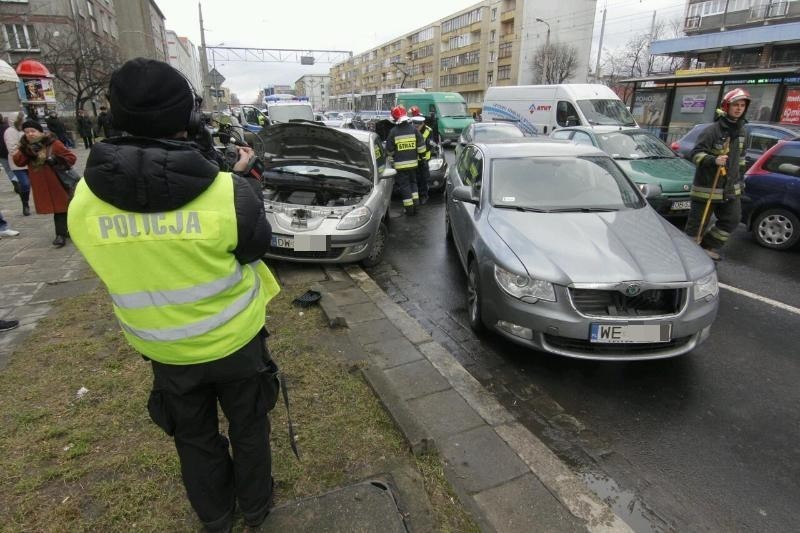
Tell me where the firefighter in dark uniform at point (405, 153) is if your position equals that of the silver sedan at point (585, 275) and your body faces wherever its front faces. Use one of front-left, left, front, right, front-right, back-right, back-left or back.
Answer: back

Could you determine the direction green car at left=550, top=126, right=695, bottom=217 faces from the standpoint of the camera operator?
facing the viewer and to the right of the viewer

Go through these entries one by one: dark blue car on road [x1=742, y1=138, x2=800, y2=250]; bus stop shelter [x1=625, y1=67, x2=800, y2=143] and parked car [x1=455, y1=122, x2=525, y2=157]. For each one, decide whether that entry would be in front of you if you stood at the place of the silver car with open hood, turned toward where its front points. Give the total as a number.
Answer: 0

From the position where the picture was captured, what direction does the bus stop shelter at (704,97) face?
facing the viewer and to the left of the viewer

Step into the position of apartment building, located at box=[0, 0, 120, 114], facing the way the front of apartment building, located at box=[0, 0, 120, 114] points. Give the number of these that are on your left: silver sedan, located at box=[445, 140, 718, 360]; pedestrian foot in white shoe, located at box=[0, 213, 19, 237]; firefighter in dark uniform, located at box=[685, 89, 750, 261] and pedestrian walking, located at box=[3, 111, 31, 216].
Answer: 0

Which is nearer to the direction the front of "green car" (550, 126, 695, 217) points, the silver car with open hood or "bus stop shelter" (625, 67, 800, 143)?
the silver car with open hood

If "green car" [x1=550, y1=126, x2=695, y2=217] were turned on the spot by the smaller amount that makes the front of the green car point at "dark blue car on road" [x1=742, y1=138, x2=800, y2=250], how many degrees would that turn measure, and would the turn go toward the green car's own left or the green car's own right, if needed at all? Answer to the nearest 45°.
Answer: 0° — it already faces it

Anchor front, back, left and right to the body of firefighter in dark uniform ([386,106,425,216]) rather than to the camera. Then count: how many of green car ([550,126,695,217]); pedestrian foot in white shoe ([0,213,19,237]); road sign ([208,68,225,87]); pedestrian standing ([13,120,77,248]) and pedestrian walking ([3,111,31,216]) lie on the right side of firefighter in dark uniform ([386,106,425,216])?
1

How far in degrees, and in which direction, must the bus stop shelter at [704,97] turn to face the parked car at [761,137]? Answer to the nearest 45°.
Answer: approximately 45° to its left

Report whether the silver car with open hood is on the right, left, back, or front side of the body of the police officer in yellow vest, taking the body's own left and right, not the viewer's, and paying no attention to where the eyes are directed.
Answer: front

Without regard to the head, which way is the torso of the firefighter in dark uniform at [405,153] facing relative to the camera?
away from the camera

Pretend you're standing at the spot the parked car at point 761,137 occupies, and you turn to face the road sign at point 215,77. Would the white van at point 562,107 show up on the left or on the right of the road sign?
right

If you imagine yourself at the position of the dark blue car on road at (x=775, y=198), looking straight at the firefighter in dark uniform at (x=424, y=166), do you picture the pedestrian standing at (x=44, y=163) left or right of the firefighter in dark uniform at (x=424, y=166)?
left

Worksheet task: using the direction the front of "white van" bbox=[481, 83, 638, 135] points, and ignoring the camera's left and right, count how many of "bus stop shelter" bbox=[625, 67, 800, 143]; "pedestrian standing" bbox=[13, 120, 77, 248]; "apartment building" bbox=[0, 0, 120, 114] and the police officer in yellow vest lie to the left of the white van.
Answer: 1

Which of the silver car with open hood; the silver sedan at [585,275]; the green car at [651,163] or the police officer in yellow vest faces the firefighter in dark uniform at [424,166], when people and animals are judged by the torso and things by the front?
the police officer in yellow vest
